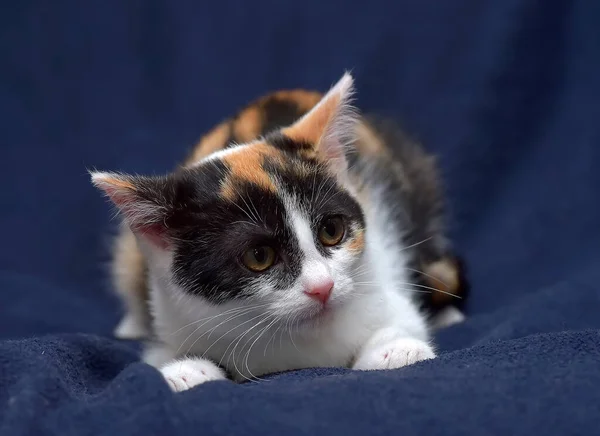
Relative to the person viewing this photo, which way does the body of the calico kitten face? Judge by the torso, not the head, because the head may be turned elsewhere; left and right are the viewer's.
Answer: facing the viewer
